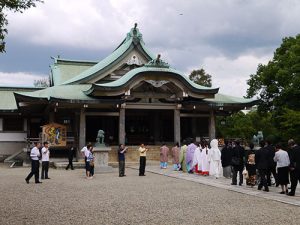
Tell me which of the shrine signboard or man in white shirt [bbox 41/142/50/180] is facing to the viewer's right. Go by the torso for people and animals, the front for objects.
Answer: the man in white shirt

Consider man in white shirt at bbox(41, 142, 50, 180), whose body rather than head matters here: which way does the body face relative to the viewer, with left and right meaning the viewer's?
facing to the right of the viewer

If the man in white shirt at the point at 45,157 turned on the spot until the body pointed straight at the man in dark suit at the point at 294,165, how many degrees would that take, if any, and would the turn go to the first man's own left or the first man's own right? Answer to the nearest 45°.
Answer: approximately 45° to the first man's own right

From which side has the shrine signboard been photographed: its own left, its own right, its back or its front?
front

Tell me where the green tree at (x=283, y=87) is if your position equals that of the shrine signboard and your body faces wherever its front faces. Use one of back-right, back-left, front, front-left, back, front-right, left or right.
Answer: left

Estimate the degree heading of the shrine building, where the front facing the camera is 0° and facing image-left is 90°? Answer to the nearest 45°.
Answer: approximately 315°

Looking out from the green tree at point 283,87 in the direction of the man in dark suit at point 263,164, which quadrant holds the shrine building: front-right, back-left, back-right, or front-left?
front-right

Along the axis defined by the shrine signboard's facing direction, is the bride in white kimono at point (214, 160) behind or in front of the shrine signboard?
in front

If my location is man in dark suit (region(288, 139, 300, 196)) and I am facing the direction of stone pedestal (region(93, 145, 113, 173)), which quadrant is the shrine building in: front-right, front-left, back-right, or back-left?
front-right
